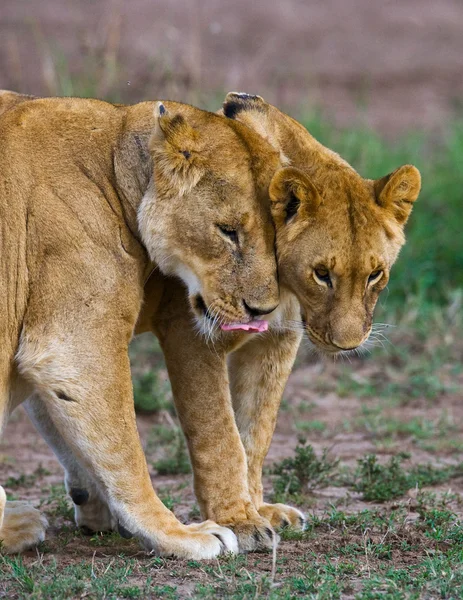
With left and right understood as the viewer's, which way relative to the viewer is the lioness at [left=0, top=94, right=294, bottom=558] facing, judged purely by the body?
facing to the right of the viewer

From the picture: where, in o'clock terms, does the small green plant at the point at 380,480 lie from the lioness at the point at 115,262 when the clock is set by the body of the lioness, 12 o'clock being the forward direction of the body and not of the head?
The small green plant is roughly at 11 o'clock from the lioness.

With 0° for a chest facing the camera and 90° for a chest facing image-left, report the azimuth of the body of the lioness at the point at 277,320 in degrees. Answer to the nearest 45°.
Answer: approximately 315°
